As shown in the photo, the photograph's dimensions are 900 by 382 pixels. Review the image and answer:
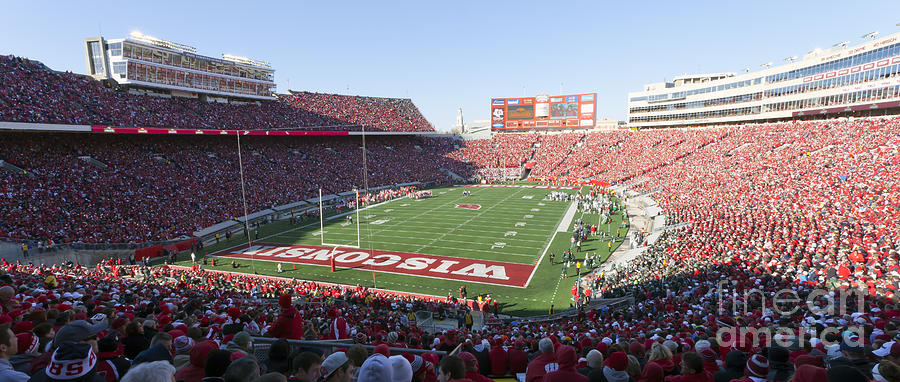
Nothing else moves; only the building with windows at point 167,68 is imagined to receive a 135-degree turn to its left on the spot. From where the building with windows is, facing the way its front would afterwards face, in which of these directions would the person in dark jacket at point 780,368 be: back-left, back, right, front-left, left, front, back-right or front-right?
back

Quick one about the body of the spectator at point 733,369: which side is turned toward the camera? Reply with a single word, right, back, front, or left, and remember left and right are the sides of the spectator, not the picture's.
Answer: back

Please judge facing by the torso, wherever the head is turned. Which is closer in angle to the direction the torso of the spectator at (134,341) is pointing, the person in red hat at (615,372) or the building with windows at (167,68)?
the building with windows

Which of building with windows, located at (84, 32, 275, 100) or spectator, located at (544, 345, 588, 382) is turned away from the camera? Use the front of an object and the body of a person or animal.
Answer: the spectator

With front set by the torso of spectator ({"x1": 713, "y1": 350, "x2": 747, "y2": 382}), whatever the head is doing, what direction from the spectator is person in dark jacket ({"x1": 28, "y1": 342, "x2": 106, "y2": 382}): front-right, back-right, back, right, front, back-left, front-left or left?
back-left

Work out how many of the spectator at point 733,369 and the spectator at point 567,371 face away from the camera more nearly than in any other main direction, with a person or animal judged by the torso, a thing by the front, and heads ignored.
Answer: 2

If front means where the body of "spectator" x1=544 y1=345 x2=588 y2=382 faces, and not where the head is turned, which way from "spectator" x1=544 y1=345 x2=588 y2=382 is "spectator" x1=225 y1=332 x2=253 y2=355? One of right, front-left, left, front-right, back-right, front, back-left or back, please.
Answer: left

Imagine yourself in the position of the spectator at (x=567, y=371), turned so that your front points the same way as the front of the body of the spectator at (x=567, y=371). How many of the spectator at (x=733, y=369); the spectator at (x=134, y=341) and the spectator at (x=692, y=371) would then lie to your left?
1

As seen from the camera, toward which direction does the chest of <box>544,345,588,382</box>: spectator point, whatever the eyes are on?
away from the camera

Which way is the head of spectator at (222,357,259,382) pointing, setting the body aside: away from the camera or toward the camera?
away from the camera

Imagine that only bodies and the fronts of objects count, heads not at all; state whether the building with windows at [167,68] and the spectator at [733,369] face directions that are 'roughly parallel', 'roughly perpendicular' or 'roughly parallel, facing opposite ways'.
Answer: roughly perpendicular

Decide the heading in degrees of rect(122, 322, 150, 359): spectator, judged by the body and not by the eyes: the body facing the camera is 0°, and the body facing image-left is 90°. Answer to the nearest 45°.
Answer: approximately 225°

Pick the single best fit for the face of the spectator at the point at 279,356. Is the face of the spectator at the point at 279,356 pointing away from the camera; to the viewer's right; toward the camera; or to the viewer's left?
away from the camera

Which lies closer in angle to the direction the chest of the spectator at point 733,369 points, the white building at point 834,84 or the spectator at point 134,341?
the white building

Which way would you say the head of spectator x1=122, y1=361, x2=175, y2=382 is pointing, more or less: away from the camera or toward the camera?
away from the camera

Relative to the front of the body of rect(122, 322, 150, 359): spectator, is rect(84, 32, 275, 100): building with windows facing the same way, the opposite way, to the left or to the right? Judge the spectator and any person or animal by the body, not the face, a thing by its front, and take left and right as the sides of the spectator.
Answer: to the right

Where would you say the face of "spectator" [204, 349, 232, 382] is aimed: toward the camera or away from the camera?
away from the camera
